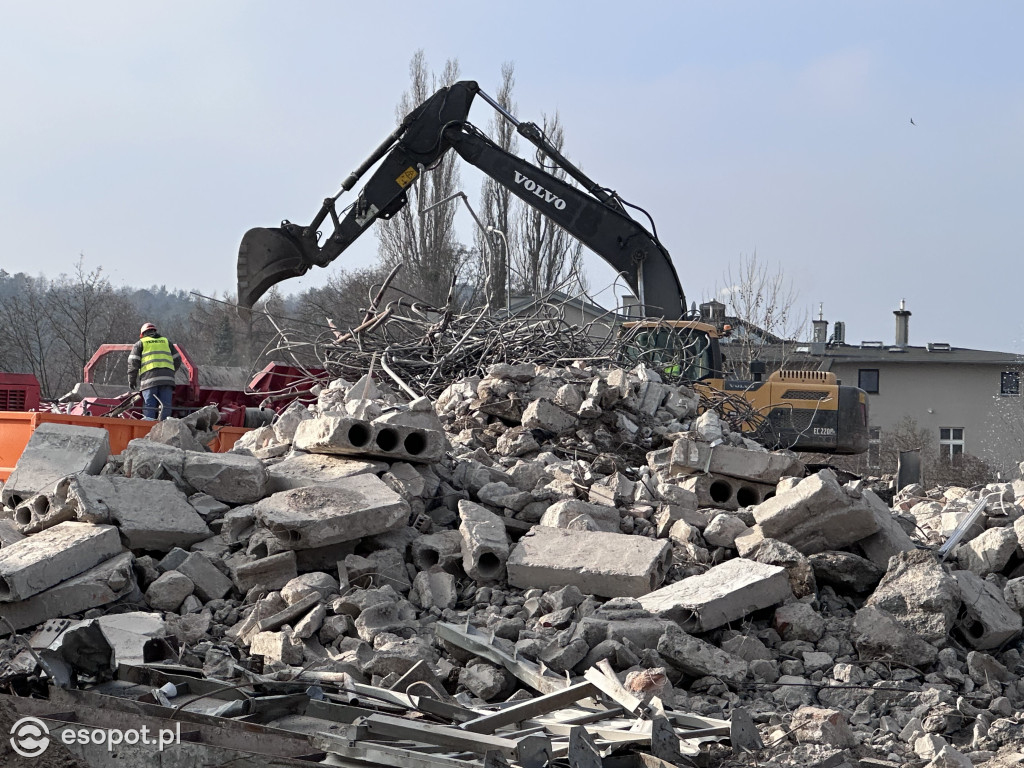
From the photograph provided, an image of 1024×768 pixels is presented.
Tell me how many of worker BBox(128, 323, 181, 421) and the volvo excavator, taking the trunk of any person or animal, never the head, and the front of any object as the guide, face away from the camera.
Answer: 1

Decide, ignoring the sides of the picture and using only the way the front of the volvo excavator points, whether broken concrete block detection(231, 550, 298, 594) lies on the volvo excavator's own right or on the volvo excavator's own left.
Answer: on the volvo excavator's own left

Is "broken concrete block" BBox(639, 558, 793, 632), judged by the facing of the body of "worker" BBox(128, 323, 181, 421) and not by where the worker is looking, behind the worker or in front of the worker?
behind

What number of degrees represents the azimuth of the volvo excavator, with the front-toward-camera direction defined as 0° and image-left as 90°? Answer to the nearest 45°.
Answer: approximately 90°

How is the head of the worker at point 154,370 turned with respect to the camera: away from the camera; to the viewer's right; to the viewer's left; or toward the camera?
away from the camera

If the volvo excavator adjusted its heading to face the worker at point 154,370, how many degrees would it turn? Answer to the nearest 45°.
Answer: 0° — it already faces them

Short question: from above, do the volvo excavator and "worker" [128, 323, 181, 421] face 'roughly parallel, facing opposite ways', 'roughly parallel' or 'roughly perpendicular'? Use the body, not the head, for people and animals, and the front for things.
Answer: roughly perpendicular

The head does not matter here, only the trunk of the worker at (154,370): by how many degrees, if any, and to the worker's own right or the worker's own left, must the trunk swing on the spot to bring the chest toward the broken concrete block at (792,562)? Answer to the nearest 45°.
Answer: approximately 135° to the worker's own right

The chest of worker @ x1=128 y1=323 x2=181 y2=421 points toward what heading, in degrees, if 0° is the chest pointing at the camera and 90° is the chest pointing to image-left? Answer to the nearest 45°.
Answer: approximately 180°

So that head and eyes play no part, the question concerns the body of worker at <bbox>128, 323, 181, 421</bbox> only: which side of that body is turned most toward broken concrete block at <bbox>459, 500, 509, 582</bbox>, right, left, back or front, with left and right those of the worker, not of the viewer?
back

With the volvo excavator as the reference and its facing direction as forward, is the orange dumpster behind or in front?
in front

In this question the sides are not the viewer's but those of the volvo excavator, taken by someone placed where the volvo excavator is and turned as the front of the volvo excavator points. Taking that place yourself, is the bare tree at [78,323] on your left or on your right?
on your right

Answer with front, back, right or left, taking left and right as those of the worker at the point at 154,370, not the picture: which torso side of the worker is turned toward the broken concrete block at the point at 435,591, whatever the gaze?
back

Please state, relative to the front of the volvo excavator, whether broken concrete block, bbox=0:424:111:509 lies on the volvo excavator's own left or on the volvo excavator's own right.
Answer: on the volvo excavator's own left

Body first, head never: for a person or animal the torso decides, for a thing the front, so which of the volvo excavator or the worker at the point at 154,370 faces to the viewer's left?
the volvo excavator

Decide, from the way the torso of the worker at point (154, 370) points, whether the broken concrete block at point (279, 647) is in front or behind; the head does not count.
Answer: behind

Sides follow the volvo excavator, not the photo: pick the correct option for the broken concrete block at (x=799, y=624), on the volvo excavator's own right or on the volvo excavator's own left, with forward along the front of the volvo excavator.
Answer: on the volvo excavator's own left
